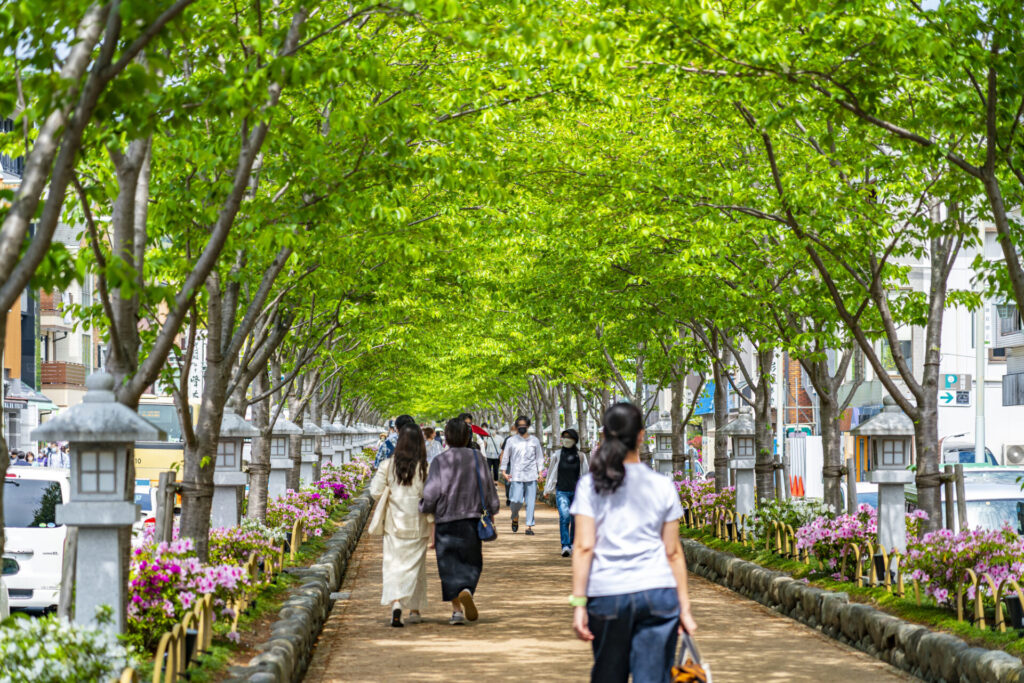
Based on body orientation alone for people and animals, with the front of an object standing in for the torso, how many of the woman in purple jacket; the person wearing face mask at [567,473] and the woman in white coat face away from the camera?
2

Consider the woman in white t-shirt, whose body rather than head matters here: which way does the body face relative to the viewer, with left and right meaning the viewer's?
facing away from the viewer

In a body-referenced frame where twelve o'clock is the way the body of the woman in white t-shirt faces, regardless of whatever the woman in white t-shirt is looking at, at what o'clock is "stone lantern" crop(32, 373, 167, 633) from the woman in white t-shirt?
The stone lantern is roughly at 10 o'clock from the woman in white t-shirt.

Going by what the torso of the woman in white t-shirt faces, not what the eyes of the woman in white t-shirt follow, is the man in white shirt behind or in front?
in front

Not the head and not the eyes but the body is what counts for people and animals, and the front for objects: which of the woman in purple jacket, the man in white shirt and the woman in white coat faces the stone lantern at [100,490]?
the man in white shirt

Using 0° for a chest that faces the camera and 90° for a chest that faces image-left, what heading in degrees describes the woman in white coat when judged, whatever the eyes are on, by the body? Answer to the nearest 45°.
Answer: approximately 180°

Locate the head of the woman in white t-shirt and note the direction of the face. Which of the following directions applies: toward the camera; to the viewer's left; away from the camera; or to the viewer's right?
away from the camera

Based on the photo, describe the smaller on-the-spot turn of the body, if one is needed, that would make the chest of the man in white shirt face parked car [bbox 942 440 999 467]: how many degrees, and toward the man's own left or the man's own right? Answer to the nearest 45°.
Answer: approximately 135° to the man's own left

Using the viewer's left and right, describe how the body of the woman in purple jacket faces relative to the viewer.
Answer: facing away from the viewer

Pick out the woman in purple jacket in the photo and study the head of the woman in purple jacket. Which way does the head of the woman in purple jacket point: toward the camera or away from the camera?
away from the camera

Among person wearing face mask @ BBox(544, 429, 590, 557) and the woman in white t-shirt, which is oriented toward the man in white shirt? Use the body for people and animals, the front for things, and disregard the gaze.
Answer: the woman in white t-shirt

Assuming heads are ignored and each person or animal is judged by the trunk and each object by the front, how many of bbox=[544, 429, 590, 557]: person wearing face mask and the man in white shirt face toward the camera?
2

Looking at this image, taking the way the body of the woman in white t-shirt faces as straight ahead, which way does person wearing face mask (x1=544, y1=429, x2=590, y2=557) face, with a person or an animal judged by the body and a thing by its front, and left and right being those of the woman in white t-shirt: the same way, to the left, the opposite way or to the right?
the opposite way
